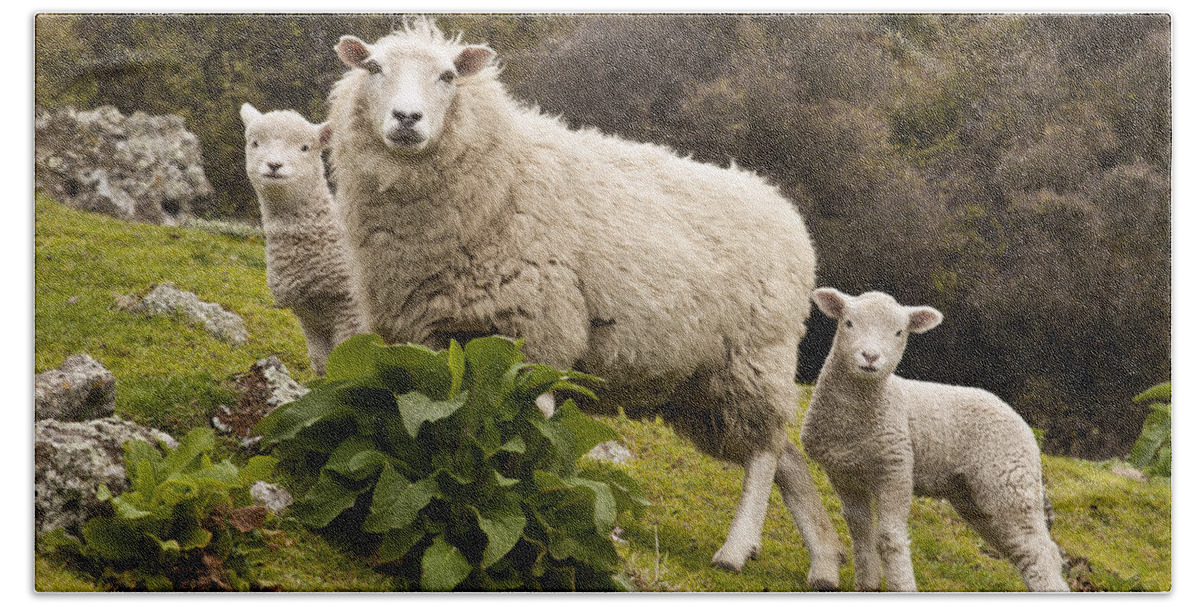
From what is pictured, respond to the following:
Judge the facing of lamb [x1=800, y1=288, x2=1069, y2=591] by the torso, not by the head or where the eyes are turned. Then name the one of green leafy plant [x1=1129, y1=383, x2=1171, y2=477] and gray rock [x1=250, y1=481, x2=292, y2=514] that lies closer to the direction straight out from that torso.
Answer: the gray rock

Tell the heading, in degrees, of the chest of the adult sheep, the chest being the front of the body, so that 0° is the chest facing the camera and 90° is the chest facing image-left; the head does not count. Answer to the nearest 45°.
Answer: approximately 45°

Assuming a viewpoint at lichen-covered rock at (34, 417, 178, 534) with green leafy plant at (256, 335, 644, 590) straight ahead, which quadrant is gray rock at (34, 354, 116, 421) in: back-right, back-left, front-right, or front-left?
back-left

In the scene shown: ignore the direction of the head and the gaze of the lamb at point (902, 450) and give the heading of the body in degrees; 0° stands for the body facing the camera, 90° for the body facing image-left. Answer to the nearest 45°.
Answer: approximately 45°

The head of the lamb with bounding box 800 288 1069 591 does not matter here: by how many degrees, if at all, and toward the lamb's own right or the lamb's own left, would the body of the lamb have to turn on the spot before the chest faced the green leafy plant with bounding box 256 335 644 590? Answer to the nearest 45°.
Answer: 0° — it already faces it

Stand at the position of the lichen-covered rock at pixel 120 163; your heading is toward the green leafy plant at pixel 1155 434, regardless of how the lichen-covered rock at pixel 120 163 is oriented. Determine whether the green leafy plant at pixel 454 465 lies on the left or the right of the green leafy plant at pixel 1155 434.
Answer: right
